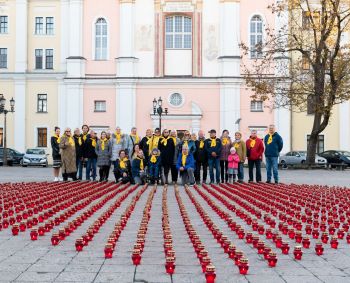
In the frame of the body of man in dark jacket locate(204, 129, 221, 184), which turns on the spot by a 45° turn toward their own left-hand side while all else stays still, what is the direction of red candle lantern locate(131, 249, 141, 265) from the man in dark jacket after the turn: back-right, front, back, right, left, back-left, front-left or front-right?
front-right

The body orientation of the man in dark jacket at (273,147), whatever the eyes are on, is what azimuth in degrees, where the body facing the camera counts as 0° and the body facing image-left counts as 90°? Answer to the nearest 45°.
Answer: approximately 45°

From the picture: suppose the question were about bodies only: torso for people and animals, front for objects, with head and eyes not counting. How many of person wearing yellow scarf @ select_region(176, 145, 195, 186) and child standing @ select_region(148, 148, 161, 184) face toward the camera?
2

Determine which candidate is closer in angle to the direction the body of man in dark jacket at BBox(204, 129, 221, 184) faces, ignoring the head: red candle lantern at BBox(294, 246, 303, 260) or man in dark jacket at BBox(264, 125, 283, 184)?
the red candle lantern

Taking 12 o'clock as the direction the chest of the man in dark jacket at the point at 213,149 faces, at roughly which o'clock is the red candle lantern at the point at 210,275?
The red candle lantern is roughly at 12 o'clock from the man in dark jacket.

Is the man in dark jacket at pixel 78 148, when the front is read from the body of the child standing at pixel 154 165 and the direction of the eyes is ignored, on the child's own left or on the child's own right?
on the child's own right

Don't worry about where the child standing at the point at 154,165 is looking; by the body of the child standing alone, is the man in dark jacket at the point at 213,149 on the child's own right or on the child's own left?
on the child's own left

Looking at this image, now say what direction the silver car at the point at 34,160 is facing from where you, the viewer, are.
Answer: facing the viewer

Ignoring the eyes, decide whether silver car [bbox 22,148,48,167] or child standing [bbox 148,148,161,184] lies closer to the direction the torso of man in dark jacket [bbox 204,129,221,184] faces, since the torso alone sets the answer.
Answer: the child standing

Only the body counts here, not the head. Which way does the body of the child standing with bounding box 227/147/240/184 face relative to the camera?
toward the camera
